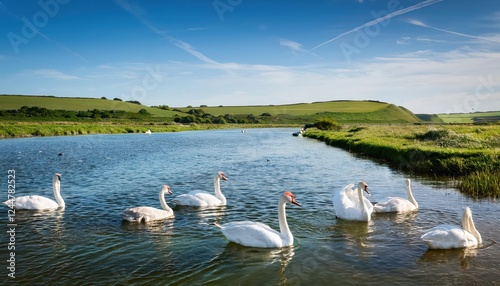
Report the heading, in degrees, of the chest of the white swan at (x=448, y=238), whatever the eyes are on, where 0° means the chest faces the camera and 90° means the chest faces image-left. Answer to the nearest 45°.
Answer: approximately 270°

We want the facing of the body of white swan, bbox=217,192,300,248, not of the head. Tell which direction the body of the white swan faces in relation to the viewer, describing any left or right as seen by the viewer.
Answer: facing to the right of the viewer

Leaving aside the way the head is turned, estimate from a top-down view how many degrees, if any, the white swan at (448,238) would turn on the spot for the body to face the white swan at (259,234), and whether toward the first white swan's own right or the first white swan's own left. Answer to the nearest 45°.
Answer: approximately 180°

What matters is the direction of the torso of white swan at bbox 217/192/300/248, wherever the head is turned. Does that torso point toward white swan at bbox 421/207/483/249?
yes

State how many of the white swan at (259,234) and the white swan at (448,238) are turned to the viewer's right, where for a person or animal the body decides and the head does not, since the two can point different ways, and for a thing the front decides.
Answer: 2
